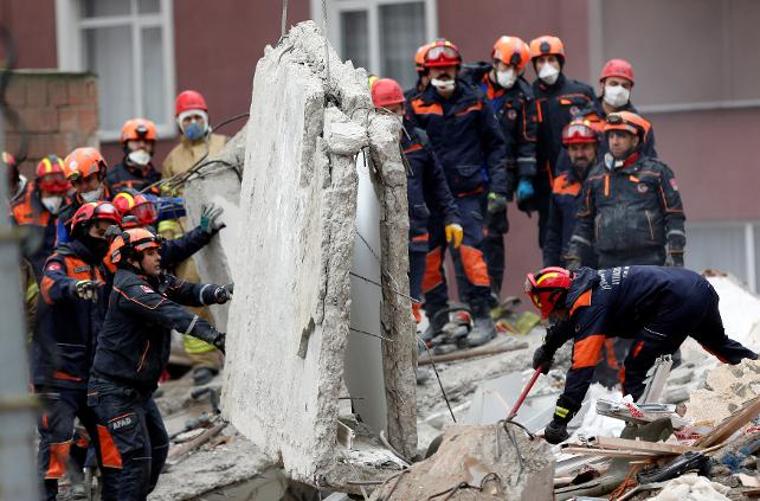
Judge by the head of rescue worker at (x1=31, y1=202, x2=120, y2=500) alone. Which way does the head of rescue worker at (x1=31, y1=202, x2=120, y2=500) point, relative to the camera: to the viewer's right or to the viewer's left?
to the viewer's right

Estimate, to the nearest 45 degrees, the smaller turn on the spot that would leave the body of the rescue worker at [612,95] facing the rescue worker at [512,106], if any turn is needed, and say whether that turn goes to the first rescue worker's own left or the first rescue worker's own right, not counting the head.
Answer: approximately 90° to the first rescue worker's own right

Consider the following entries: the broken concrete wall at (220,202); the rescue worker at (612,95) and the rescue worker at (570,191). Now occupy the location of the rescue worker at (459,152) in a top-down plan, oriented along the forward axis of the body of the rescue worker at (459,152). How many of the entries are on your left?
2
